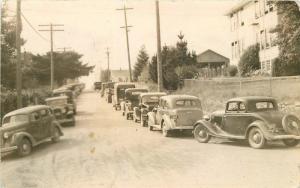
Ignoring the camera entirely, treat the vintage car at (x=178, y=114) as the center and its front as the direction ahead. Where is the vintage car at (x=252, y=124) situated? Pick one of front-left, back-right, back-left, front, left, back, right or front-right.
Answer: back

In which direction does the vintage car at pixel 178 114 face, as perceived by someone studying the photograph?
facing away from the viewer and to the left of the viewer

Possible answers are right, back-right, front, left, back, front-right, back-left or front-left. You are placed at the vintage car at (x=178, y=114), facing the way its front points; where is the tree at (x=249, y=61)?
right

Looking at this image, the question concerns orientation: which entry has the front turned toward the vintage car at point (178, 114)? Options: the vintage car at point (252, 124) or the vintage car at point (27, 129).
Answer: the vintage car at point (252, 124)

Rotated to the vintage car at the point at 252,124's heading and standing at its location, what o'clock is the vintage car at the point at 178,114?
the vintage car at the point at 178,114 is roughly at 12 o'clock from the vintage car at the point at 252,124.

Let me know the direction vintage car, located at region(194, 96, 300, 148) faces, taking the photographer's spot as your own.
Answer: facing away from the viewer and to the left of the viewer

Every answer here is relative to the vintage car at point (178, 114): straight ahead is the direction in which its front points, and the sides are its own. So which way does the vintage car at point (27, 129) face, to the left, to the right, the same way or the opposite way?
to the left

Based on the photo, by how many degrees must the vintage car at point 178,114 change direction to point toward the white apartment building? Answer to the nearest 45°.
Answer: approximately 90° to its right
